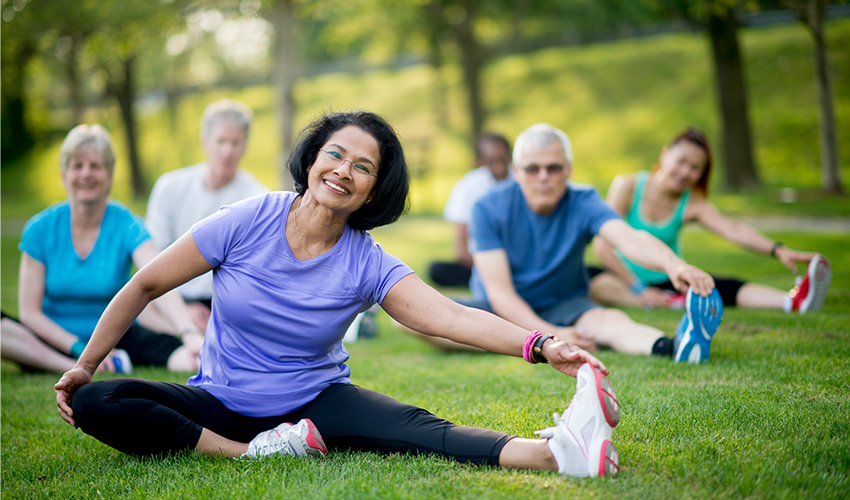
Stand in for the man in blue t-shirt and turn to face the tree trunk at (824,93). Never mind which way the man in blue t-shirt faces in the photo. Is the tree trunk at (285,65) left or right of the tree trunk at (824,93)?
left

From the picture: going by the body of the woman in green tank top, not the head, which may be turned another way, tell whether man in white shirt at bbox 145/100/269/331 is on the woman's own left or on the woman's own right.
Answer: on the woman's own right

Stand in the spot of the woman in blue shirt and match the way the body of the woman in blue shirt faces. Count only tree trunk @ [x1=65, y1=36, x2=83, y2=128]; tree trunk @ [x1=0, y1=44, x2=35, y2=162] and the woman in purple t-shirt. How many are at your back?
2

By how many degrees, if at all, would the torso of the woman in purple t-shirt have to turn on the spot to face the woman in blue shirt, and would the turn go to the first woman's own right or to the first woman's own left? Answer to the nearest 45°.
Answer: approximately 135° to the first woman's own right

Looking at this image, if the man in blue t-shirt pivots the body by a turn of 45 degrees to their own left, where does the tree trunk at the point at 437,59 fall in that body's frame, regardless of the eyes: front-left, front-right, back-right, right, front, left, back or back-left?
left

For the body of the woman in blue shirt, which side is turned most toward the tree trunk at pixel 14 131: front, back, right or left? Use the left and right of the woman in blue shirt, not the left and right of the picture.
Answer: back

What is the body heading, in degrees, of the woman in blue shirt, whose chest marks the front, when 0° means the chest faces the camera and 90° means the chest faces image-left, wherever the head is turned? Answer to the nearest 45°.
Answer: approximately 0°

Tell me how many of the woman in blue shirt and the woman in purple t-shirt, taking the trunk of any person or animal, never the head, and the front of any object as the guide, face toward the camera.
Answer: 2

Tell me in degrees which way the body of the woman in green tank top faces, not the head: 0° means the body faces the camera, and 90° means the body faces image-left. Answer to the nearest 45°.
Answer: approximately 0°

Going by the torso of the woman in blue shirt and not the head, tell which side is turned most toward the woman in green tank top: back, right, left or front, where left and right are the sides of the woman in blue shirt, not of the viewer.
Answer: left

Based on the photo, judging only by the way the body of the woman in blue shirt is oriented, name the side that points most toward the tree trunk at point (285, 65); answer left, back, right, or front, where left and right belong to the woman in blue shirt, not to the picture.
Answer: back
